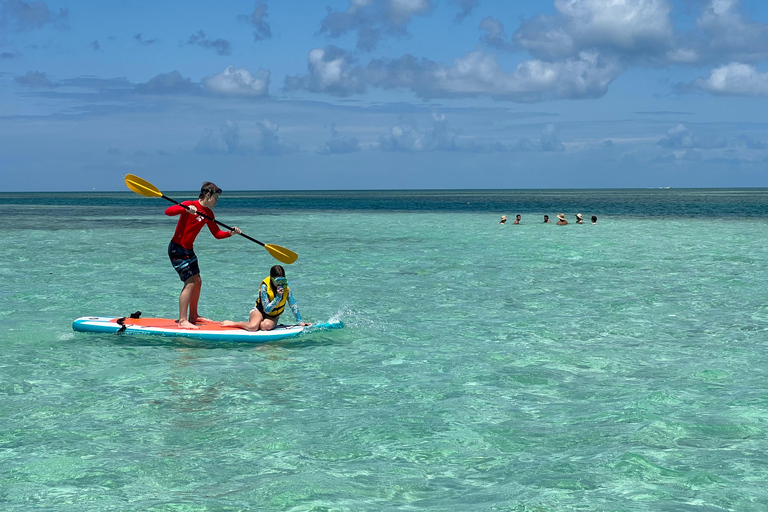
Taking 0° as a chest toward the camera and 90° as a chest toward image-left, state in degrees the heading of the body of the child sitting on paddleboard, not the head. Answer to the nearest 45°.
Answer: approximately 315°

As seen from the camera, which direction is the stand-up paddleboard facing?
to the viewer's right

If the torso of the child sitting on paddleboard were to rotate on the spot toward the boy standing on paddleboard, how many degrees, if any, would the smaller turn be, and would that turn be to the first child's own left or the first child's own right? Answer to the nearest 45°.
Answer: approximately 135° to the first child's own right
